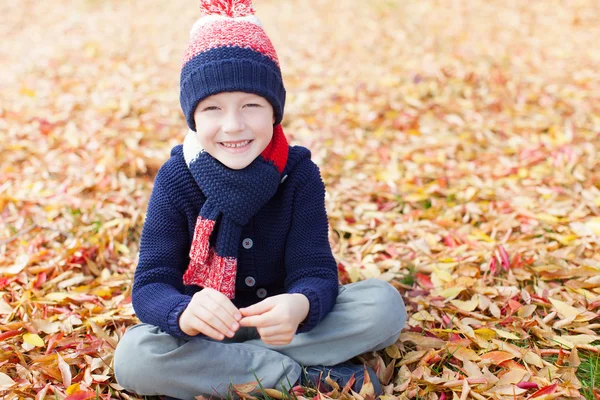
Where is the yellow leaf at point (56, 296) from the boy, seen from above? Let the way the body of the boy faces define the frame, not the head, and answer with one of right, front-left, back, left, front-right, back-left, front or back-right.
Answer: back-right

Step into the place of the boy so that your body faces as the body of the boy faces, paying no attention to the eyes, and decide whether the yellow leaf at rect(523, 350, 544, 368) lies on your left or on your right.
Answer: on your left

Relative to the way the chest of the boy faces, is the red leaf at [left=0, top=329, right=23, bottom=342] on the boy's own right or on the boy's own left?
on the boy's own right

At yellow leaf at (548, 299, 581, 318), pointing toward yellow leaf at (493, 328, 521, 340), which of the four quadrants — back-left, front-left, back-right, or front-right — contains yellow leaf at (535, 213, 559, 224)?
back-right

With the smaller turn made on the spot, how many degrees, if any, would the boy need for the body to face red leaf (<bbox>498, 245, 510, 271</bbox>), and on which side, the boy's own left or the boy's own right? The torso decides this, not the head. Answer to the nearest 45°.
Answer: approximately 135° to the boy's own left

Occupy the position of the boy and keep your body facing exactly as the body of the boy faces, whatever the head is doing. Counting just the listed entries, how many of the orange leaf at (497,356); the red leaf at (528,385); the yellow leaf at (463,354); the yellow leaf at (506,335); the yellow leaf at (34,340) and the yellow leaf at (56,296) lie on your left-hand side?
4

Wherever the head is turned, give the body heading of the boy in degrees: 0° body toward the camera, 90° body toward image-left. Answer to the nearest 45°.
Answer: approximately 0°

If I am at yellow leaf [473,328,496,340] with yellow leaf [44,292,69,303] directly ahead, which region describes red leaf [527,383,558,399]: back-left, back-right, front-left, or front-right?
back-left

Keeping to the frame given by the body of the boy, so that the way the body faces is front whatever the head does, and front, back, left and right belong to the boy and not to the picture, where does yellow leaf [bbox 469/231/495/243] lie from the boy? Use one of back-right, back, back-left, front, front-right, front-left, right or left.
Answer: back-left
